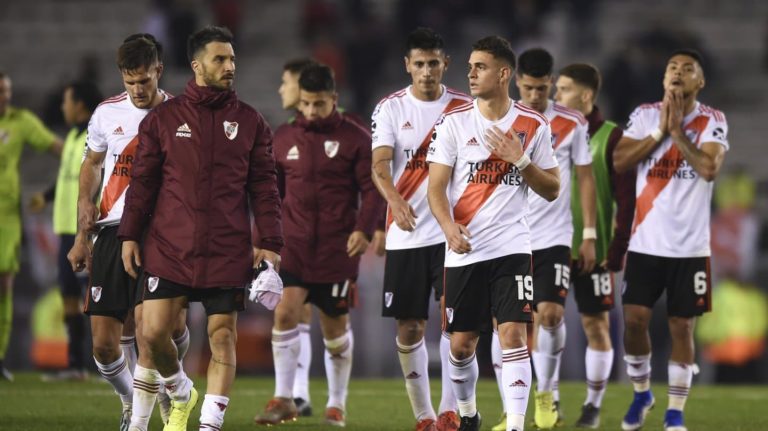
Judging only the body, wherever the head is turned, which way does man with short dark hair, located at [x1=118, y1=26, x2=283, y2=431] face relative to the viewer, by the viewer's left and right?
facing the viewer

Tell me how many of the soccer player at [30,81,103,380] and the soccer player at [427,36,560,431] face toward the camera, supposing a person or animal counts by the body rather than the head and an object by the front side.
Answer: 1

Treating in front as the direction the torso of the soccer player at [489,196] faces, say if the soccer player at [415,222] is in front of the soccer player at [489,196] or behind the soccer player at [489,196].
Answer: behind

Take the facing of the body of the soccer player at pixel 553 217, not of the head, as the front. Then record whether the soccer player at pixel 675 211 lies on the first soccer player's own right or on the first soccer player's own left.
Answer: on the first soccer player's own left

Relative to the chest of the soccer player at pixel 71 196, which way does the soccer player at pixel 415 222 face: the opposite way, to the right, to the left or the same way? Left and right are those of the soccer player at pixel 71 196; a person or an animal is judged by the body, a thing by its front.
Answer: to the left

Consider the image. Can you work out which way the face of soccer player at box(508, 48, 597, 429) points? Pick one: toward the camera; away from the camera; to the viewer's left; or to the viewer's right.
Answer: toward the camera

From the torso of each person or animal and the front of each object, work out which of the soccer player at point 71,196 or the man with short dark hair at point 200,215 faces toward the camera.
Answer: the man with short dark hair

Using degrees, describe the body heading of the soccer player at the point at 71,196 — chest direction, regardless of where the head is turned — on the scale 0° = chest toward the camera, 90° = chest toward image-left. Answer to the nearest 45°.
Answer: approximately 90°

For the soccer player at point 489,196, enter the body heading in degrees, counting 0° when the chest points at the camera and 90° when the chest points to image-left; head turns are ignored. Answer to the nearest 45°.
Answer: approximately 0°

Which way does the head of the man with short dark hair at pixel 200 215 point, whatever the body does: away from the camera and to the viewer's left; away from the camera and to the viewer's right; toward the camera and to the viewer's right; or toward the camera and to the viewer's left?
toward the camera and to the viewer's right

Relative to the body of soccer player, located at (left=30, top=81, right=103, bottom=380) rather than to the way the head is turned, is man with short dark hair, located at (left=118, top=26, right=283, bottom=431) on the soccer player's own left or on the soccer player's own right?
on the soccer player's own left

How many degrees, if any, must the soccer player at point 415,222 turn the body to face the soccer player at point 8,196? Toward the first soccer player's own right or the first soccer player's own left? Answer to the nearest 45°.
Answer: approximately 135° to the first soccer player's own right

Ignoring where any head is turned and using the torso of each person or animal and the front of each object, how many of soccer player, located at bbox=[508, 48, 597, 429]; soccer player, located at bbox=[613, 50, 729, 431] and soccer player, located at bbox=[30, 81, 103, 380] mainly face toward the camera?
2

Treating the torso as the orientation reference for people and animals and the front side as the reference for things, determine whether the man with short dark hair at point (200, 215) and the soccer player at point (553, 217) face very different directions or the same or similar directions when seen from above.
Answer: same or similar directions

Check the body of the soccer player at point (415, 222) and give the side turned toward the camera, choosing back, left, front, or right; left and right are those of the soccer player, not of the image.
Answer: front

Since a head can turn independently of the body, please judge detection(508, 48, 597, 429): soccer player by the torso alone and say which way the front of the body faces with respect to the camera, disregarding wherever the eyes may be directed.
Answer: toward the camera

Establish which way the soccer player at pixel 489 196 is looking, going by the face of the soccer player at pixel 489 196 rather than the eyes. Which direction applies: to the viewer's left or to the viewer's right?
to the viewer's left
